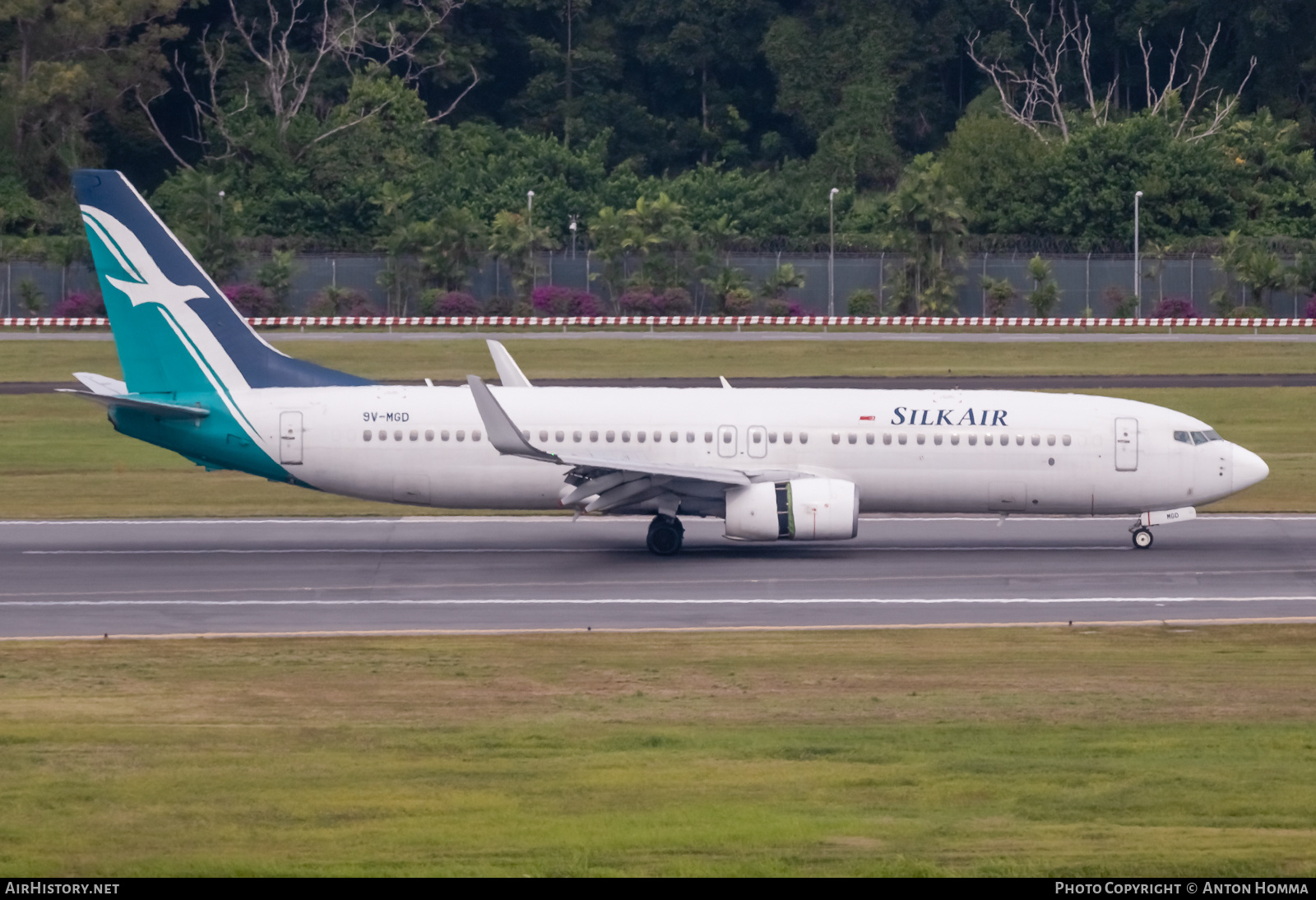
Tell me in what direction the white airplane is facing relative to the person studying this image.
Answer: facing to the right of the viewer
